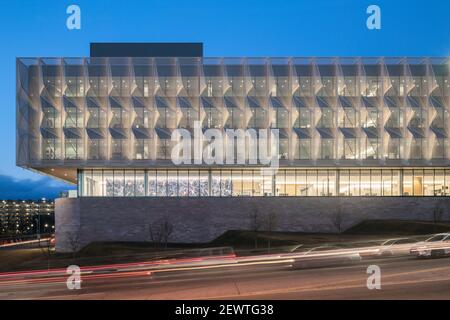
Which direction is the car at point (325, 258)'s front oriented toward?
to the viewer's left

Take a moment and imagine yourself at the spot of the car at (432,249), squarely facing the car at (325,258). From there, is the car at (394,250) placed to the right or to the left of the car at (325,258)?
right

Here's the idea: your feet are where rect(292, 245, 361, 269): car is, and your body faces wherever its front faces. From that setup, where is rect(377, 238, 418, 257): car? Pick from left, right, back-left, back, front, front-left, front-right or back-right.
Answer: back-right

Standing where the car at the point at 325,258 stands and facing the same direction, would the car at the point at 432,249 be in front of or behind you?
behind
